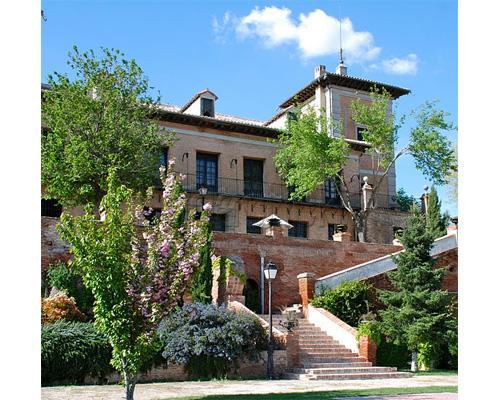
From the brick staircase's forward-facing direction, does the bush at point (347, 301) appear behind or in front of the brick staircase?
behind

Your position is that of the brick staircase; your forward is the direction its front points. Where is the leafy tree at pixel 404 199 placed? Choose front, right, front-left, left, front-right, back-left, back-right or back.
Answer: back

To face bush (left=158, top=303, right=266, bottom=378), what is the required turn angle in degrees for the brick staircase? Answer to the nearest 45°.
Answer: approximately 45° to its right

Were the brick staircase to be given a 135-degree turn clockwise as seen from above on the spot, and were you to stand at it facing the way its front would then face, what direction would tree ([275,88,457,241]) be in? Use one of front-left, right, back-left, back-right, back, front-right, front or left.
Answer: front-right

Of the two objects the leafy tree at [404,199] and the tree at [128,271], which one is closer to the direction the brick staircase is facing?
the tree

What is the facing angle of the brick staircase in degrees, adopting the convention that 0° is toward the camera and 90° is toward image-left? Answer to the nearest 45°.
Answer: approximately 0°

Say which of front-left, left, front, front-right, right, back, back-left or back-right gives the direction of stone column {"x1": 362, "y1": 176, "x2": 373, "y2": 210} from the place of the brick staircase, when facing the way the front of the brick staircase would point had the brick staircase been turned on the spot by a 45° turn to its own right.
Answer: back-right

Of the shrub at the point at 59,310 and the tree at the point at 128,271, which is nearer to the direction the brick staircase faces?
the tree
